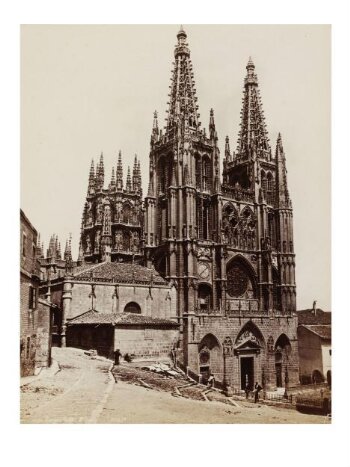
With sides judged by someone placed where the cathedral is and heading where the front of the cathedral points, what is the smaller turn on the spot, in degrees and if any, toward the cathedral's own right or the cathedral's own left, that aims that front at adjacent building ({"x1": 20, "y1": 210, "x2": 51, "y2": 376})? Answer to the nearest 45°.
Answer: approximately 45° to the cathedral's own right

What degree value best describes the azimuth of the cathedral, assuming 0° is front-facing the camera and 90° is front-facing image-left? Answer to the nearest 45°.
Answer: approximately 315°

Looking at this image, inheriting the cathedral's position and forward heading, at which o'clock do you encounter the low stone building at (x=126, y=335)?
The low stone building is roughly at 2 o'clock from the cathedral.
